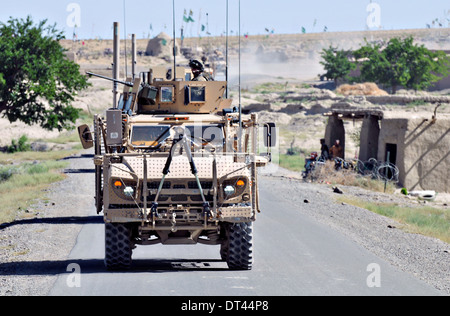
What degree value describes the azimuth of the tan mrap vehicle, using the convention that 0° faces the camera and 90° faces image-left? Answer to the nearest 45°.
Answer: approximately 0°

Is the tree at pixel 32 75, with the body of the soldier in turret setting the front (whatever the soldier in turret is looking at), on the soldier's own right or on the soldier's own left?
on the soldier's own right
